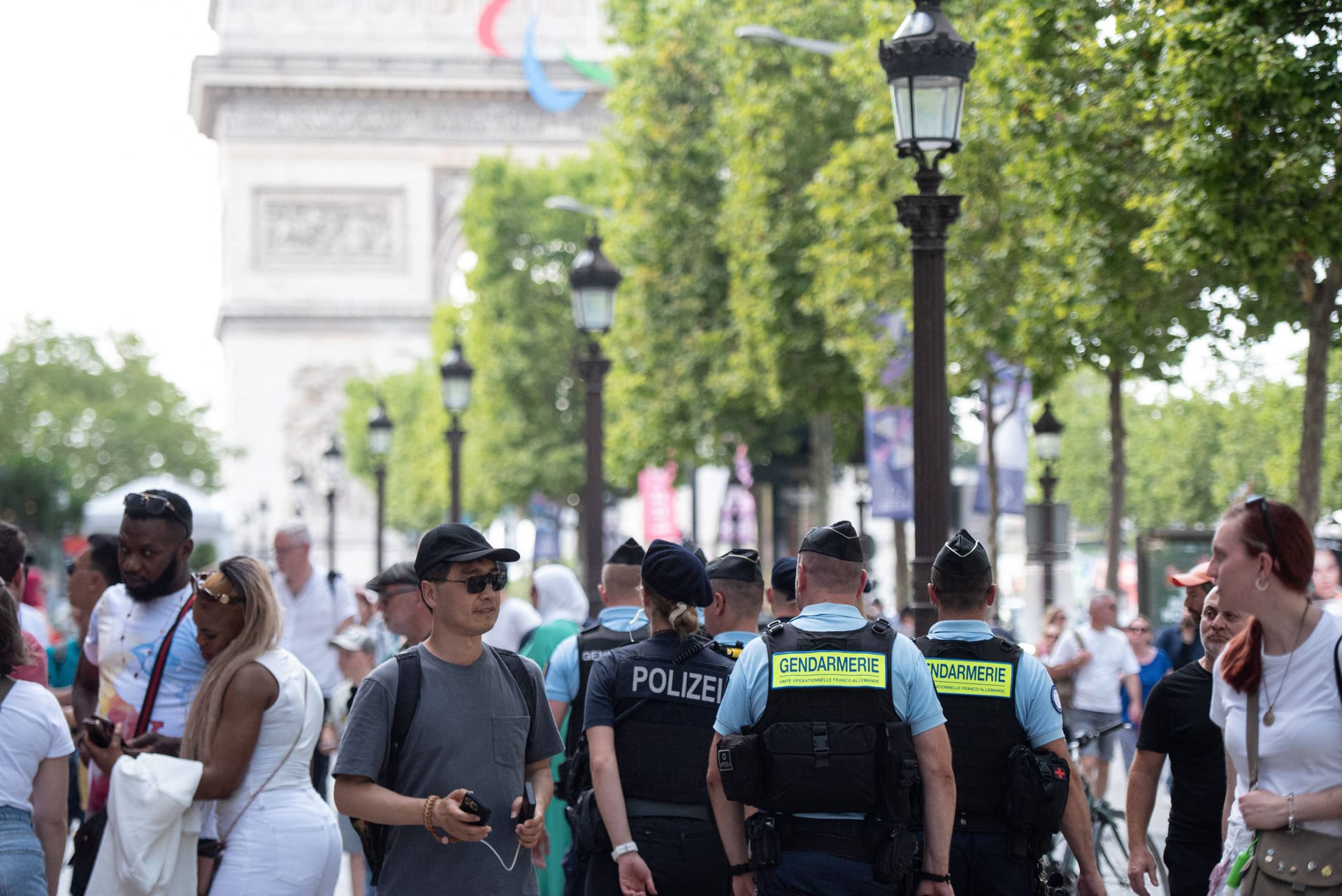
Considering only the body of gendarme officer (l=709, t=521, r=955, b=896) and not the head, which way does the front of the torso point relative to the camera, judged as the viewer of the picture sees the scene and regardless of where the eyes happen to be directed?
away from the camera

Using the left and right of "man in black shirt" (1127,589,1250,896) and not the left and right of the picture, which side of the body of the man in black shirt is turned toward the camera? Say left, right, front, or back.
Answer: front

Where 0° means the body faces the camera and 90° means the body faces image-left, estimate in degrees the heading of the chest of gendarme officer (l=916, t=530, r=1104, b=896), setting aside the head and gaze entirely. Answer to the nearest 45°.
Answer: approximately 180°

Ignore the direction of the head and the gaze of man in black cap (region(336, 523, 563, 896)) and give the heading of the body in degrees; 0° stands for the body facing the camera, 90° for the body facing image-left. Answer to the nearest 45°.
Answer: approximately 315°

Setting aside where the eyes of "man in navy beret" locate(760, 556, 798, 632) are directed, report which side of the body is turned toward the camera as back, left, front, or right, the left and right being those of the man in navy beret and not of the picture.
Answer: back

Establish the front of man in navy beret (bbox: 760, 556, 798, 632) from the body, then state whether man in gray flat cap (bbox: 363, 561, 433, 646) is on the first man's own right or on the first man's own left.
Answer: on the first man's own left

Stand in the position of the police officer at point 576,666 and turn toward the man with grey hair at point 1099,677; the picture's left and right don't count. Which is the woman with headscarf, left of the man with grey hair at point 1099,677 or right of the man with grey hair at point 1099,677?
left

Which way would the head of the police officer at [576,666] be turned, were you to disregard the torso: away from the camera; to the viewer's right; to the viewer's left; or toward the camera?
away from the camera

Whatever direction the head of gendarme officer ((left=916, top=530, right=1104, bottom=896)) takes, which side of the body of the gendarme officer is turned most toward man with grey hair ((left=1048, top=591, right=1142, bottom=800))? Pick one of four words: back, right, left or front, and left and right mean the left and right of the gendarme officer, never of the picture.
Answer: front

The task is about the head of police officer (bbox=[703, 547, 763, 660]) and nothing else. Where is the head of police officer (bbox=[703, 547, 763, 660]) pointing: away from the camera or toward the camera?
away from the camera

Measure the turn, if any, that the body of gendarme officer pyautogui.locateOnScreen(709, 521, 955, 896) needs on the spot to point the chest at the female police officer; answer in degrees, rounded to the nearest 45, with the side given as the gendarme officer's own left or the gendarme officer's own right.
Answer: approximately 45° to the gendarme officer's own left

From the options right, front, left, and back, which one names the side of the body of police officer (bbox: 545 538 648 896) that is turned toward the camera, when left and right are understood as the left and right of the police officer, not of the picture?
back

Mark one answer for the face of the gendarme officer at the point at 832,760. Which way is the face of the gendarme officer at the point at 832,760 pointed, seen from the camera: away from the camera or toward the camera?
away from the camera

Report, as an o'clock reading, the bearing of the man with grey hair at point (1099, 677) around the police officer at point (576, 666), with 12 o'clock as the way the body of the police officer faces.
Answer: The man with grey hair is roughly at 1 o'clock from the police officer.
